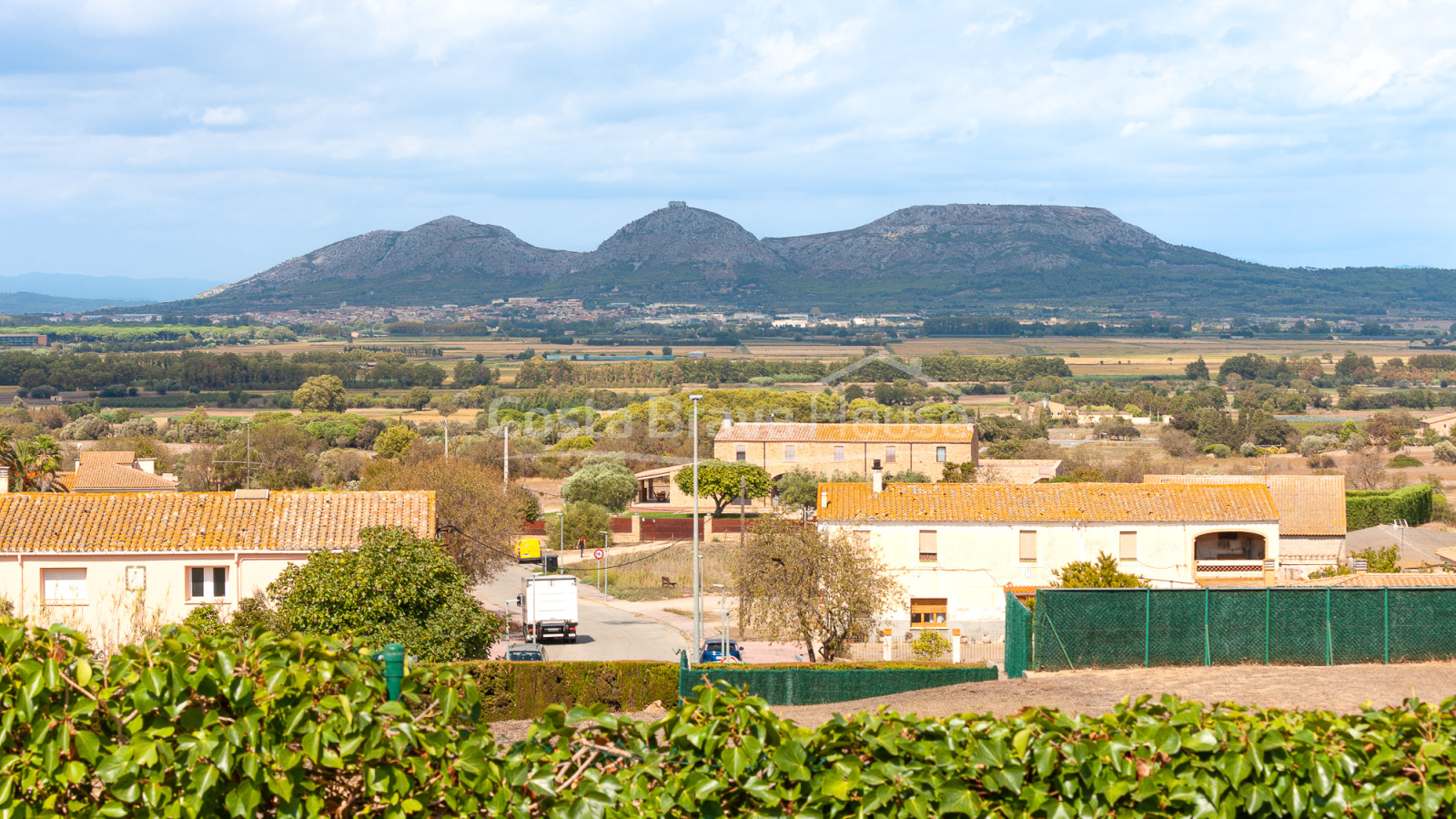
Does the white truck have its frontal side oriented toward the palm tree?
no

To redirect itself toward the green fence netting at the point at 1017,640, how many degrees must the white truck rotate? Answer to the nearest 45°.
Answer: approximately 135° to its right

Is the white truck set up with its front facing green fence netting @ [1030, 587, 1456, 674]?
no

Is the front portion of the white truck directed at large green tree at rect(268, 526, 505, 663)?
no

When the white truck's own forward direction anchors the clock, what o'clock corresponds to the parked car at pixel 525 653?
The parked car is roughly at 6 o'clock from the white truck.

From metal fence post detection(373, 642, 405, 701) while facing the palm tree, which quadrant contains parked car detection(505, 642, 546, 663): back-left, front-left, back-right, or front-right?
front-right

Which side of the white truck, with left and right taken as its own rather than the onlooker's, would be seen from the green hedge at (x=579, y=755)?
back

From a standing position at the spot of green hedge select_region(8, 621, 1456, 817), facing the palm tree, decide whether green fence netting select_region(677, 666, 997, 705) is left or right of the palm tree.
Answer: right

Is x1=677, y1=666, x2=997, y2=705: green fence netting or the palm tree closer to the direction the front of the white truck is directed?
the palm tree

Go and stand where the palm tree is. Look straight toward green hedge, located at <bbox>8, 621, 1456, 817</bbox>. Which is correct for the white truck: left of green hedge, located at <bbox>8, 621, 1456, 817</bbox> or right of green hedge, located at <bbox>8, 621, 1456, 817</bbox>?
left

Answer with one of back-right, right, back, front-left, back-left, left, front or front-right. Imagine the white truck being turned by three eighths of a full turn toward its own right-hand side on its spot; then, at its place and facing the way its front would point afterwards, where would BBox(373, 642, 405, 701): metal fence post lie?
front-right

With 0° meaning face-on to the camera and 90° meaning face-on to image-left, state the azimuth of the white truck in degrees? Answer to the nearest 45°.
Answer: approximately 180°

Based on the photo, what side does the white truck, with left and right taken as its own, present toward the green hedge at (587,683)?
back
